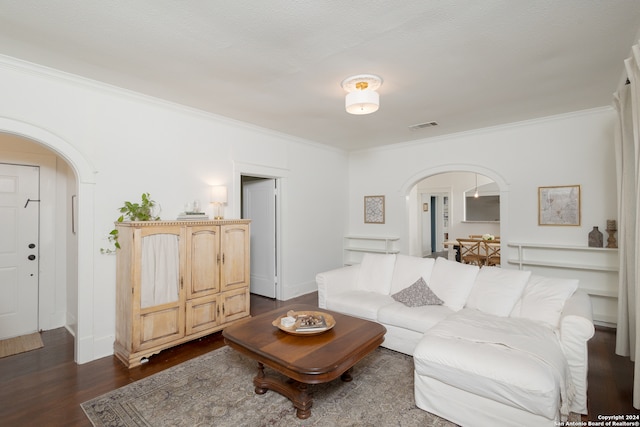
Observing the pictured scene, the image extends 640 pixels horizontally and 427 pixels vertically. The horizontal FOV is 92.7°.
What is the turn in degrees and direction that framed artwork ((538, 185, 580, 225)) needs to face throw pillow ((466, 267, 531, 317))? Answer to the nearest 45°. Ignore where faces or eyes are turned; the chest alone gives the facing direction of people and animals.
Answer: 0° — it already faces it

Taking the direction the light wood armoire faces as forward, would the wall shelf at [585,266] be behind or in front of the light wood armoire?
in front

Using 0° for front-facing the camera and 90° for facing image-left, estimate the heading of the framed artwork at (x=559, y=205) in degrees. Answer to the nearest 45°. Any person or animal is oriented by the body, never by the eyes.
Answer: approximately 0°

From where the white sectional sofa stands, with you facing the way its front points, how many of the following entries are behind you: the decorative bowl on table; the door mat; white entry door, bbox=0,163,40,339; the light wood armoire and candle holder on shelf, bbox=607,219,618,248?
1

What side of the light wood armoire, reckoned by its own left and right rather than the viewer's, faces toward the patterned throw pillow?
front

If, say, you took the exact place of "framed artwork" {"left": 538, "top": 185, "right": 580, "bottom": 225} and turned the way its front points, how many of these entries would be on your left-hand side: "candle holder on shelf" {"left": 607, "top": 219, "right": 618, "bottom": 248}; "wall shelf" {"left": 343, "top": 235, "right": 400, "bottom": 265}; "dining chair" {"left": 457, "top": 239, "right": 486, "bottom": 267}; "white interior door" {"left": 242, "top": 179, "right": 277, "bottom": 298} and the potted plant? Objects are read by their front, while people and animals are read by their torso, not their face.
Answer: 1

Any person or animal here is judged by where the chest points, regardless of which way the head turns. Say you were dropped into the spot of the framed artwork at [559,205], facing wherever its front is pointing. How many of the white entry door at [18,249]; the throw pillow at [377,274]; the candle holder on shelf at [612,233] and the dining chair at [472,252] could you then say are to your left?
1

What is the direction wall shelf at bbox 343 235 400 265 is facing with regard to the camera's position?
facing the viewer and to the left of the viewer

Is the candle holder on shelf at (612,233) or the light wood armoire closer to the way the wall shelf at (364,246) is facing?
the light wood armoire

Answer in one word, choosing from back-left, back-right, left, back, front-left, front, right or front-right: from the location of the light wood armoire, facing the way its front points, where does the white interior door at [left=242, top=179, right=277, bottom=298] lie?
left

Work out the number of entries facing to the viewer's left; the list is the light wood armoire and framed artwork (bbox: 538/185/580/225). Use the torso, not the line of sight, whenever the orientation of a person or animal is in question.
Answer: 0

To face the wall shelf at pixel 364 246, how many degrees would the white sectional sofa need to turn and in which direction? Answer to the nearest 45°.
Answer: approximately 90° to its right

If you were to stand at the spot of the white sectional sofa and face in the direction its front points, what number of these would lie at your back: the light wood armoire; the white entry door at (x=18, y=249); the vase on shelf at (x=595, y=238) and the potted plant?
1

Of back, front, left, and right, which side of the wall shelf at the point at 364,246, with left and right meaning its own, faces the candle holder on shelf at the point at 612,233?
left

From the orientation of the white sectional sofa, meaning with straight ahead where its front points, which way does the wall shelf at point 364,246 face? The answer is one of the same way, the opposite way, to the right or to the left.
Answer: the same way
